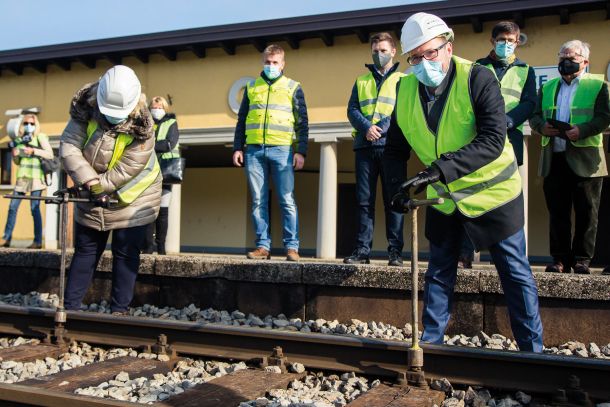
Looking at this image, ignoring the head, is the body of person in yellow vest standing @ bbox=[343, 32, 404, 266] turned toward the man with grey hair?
no

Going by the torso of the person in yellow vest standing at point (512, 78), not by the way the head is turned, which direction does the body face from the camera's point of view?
toward the camera

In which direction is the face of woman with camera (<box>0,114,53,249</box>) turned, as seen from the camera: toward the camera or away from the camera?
toward the camera

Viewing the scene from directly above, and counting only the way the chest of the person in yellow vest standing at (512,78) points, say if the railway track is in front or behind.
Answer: in front

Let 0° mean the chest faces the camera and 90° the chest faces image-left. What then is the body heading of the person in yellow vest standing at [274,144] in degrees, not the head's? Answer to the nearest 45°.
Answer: approximately 0°

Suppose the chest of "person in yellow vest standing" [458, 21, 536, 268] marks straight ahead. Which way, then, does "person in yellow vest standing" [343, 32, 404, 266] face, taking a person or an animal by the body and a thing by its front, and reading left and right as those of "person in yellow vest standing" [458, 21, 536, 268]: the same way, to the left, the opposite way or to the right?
the same way

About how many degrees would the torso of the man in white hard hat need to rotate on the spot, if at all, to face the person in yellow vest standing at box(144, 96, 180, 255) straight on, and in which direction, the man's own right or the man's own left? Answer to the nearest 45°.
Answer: approximately 90° to the man's own right

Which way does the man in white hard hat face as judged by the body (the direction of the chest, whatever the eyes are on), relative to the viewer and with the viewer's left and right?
facing the viewer and to the left of the viewer

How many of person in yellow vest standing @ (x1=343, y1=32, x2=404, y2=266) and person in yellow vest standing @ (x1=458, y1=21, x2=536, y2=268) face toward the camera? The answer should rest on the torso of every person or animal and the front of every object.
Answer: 2

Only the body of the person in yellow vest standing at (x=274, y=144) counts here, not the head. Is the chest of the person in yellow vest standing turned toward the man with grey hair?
no

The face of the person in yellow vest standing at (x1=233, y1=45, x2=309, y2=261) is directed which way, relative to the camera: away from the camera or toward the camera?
toward the camera

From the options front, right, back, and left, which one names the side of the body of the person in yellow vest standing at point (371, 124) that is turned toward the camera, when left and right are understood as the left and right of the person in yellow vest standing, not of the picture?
front

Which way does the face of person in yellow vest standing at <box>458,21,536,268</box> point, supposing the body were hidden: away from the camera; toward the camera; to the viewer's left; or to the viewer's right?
toward the camera

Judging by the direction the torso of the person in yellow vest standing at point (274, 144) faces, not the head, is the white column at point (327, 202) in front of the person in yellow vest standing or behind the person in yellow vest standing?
behind
